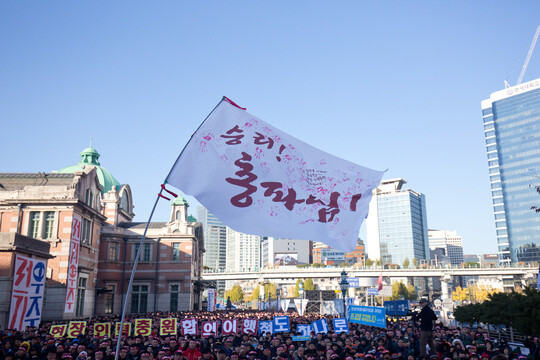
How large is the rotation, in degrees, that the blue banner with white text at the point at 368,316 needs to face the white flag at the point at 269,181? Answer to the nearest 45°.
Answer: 0° — it already faces it

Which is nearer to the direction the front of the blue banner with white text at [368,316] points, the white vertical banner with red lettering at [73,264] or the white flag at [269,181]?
the white flag

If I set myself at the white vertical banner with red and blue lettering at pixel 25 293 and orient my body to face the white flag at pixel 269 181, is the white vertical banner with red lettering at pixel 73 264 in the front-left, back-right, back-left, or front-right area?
back-left

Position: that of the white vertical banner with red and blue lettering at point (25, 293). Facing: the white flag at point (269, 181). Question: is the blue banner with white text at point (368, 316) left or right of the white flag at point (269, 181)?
left

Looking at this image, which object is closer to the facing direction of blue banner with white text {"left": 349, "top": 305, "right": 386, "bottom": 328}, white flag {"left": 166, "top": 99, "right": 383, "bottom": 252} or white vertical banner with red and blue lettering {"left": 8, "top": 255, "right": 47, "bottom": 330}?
the white flag

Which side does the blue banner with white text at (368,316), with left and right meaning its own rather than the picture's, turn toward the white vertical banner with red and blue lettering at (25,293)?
right

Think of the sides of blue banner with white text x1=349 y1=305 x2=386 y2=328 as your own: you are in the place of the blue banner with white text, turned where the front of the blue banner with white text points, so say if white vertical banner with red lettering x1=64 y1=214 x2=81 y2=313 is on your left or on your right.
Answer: on your right

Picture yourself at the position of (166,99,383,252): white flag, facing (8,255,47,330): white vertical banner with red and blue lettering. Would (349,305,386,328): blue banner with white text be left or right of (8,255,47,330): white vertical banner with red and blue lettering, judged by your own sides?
right

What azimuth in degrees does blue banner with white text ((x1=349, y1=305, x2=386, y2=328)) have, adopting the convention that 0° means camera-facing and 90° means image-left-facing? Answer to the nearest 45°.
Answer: approximately 0°
